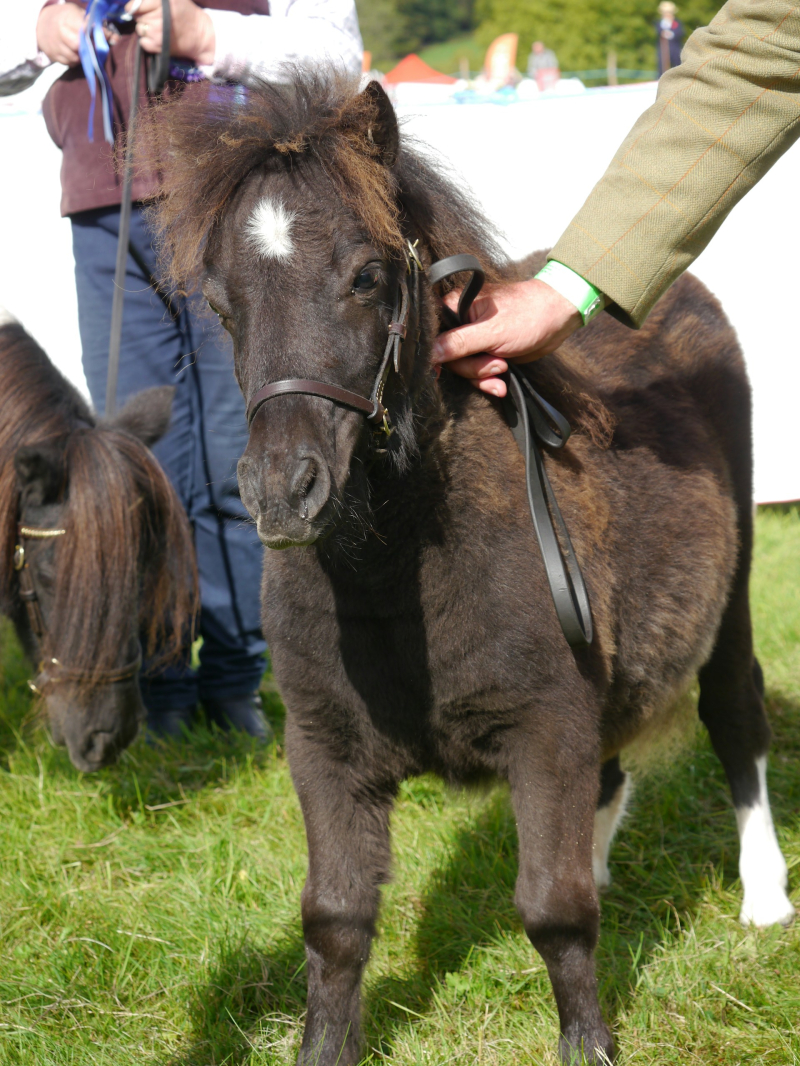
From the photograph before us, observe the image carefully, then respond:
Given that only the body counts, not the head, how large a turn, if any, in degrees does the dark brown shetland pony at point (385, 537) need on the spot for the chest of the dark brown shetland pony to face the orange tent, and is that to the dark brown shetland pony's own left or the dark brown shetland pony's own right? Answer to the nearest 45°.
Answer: approximately 135° to the dark brown shetland pony's own right

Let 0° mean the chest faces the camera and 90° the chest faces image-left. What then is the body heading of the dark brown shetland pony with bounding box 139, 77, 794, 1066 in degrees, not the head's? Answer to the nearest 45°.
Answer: approximately 45°

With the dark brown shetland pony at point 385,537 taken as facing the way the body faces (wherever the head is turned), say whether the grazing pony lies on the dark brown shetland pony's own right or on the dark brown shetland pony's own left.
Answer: on the dark brown shetland pony's own right

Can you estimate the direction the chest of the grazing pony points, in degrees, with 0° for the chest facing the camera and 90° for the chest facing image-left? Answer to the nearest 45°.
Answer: approximately 315°

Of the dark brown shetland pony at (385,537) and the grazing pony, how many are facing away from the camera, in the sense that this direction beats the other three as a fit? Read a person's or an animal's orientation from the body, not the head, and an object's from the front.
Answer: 0

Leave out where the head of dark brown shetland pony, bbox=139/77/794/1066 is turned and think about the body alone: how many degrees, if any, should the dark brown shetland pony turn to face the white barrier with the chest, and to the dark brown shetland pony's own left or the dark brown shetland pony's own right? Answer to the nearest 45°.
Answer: approximately 135° to the dark brown shetland pony's own right

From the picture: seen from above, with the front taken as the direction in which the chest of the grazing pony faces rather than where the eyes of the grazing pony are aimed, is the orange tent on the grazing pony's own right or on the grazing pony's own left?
on the grazing pony's own left
